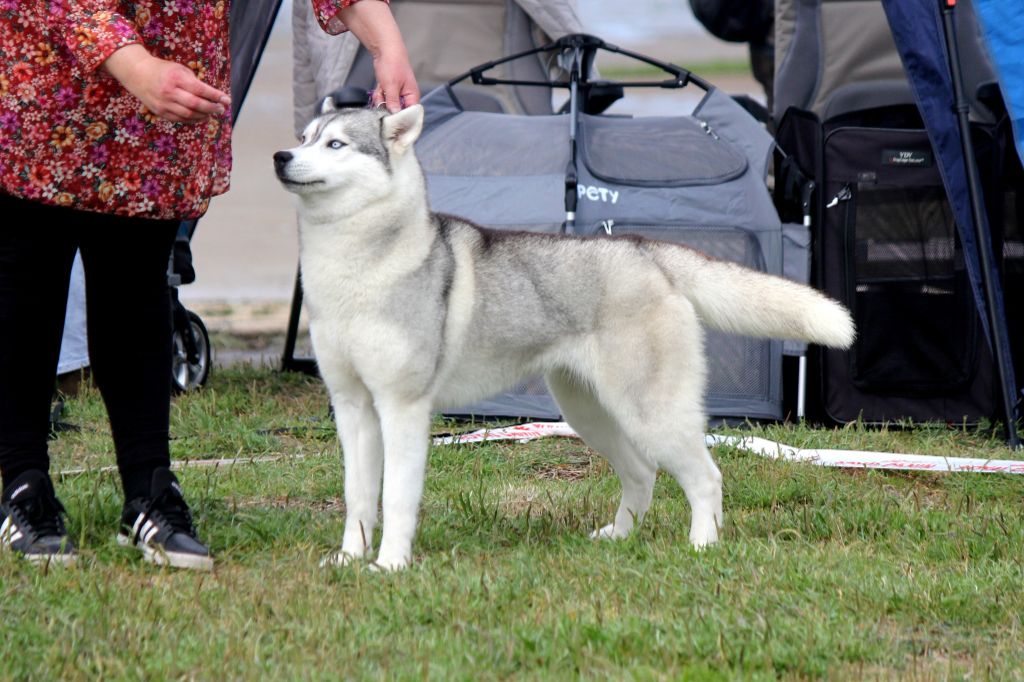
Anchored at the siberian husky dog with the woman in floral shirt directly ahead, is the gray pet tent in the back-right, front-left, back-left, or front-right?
back-right

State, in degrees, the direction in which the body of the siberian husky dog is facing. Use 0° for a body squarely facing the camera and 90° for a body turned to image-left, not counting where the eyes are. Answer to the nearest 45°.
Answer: approximately 45°

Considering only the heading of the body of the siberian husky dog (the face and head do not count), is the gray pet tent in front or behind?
behind

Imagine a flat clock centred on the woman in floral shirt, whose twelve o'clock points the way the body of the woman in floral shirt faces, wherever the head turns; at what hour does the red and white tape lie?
The red and white tape is roughly at 10 o'clock from the woman in floral shirt.

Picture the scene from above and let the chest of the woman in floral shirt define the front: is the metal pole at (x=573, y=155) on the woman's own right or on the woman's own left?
on the woman's own left
